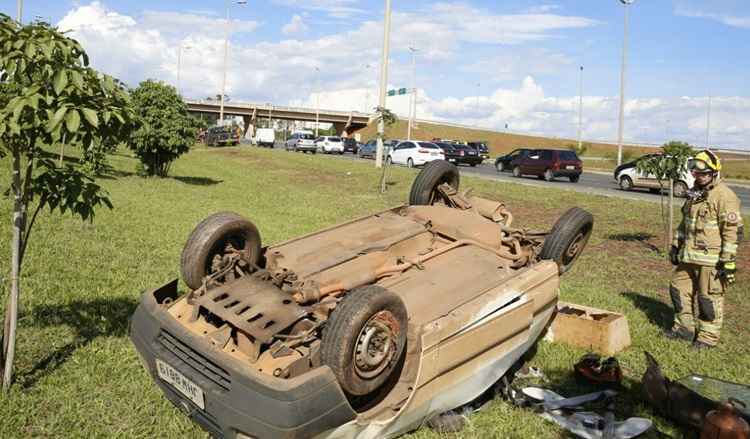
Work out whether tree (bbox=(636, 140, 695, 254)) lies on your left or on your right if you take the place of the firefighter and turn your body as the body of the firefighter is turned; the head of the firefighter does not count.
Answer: on your right

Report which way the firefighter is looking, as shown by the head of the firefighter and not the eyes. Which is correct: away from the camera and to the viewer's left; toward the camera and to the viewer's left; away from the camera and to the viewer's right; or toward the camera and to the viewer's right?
toward the camera and to the viewer's left

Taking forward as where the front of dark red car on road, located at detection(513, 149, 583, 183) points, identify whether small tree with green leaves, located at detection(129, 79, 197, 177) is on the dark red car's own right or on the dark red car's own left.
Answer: on the dark red car's own left

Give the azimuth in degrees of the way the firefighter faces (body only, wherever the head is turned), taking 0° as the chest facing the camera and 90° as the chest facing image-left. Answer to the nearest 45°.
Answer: approximately 45°

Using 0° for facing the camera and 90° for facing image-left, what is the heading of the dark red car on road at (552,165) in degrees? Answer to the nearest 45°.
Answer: approximately 135°

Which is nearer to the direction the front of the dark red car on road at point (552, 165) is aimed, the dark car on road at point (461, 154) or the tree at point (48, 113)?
the dark car on road

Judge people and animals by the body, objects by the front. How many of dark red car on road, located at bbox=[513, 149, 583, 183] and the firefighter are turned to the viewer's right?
0

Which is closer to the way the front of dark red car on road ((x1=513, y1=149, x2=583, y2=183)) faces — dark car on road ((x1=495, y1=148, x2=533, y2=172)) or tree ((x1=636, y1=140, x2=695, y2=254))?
the dark car on road

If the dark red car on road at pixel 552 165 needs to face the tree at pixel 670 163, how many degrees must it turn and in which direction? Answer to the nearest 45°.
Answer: approximately 135° to its left

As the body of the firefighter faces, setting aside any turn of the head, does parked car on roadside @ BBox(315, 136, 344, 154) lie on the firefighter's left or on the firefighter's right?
on the firefighter's right

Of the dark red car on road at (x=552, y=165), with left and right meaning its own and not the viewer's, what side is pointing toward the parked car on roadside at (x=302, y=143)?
front

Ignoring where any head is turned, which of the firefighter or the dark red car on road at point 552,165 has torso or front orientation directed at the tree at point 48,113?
the firefighter
